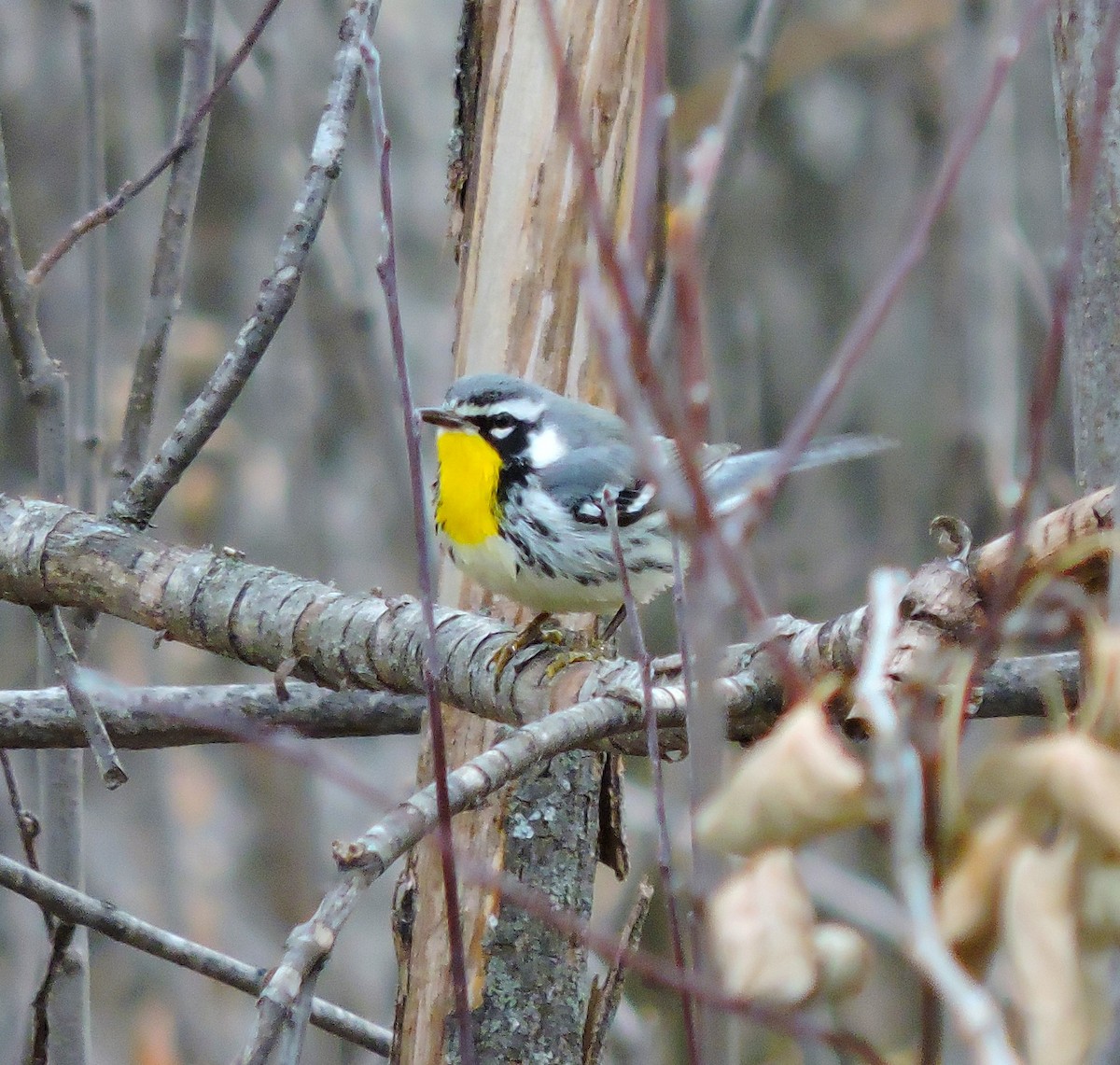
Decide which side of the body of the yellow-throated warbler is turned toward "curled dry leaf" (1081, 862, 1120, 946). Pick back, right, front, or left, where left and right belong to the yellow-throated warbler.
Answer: left

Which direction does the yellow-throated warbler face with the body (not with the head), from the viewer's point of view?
to the viewer's left

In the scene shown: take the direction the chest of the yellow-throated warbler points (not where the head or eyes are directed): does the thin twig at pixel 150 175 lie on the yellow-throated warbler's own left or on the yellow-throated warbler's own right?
on the yellow-throated warbler's own right

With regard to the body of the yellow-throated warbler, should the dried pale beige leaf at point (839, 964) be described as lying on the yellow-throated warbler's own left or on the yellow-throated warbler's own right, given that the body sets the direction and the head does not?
on the yellow-throated warbler's own left

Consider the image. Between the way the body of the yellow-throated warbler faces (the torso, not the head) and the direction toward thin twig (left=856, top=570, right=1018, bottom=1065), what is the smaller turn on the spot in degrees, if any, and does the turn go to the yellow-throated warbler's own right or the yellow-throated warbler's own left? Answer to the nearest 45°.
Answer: approximately 90° to the yellow-throated warbler's own left

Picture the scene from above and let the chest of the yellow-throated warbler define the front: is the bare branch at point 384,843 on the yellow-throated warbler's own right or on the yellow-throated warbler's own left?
on the yellow-throated warbler's own left
